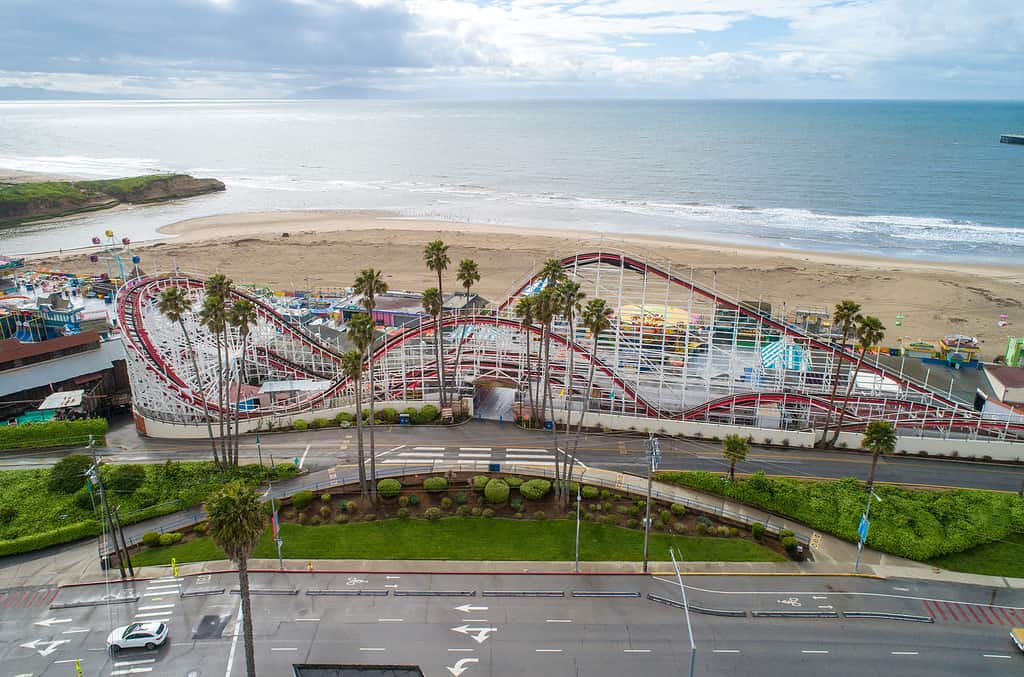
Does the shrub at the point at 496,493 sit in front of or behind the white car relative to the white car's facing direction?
behind

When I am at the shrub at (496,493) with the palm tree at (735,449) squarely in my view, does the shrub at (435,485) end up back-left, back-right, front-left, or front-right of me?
back-left

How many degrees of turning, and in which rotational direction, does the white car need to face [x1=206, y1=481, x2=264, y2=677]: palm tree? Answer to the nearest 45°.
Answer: approximately 135° to its left

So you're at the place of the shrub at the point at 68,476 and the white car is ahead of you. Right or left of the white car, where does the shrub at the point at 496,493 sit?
left

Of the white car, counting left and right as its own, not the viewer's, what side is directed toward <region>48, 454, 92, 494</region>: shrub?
right

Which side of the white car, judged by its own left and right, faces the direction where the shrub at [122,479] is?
right
